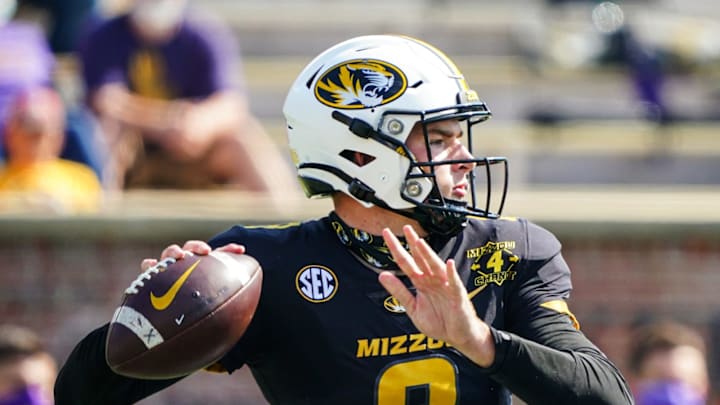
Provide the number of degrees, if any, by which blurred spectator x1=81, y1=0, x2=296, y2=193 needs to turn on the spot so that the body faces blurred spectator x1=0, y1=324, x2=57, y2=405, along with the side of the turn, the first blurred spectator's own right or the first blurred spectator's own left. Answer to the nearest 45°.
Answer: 0° — they already face them

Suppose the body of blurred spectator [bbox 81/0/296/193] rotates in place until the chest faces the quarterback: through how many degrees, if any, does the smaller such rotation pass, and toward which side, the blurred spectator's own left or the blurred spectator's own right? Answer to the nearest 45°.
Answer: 0° — they already face them

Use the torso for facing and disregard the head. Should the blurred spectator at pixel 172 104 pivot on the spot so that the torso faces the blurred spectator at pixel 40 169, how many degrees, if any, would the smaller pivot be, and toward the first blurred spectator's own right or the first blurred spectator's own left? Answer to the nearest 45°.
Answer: approximately 45° to the first blurred spectator's own right

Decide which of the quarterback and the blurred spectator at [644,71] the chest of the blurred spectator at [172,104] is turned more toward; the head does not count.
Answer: the quarterback

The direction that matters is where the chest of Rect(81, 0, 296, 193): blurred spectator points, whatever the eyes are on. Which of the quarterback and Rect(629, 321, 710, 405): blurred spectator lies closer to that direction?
the quarterback

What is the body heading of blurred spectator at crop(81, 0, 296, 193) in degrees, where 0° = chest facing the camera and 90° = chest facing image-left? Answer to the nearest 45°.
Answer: approximately 0°

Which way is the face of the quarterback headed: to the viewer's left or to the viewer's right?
to the viewer's right

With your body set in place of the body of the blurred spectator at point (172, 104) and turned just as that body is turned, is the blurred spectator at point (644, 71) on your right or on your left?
on your left

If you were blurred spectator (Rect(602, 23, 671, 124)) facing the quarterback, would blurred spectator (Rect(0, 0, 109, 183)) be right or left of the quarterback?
right

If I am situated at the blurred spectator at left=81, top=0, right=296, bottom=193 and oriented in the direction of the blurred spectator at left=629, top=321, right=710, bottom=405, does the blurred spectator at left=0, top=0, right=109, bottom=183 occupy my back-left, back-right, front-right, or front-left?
back-right
